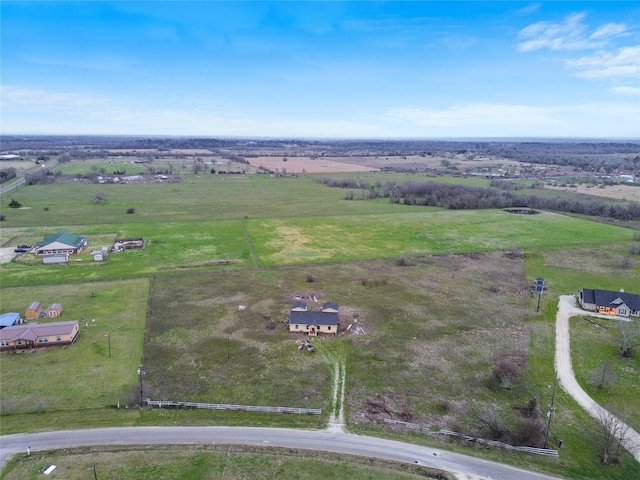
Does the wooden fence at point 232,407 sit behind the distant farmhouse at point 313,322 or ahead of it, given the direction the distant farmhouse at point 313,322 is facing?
ahead

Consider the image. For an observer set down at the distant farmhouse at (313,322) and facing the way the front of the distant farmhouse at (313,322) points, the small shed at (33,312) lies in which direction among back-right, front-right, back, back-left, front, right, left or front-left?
right

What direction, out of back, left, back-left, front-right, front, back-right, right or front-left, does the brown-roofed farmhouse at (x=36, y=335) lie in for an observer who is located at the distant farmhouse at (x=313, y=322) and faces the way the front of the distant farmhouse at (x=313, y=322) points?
right

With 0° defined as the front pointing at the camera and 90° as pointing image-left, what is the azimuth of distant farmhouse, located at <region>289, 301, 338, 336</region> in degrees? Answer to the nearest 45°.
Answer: approximately 0°

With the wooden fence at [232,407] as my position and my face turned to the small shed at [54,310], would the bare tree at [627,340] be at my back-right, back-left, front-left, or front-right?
back-right

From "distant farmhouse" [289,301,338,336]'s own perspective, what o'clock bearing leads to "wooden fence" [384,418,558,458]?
The wooden fence is roughly at 11 o'clock from the distant farmhouse.

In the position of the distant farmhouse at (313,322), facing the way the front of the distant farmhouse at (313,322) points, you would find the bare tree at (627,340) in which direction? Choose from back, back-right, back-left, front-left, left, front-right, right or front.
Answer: left

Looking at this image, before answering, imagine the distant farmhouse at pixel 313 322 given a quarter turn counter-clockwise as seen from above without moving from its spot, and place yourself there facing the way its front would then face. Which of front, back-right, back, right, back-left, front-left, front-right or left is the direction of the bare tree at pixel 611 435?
front-right

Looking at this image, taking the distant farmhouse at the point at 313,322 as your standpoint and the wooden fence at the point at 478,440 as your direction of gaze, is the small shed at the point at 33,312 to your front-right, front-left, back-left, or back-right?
back-right

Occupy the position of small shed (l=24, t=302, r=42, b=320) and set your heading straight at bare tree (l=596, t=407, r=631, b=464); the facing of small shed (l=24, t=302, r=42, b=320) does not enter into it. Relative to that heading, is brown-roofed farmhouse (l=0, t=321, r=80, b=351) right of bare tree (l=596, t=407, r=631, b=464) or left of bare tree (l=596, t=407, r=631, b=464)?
right

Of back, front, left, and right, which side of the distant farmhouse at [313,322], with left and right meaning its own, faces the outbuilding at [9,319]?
right

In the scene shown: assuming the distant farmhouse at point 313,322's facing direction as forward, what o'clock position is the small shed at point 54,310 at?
The small shed is roughly at 3 o'clock from the distant farmhouse.
